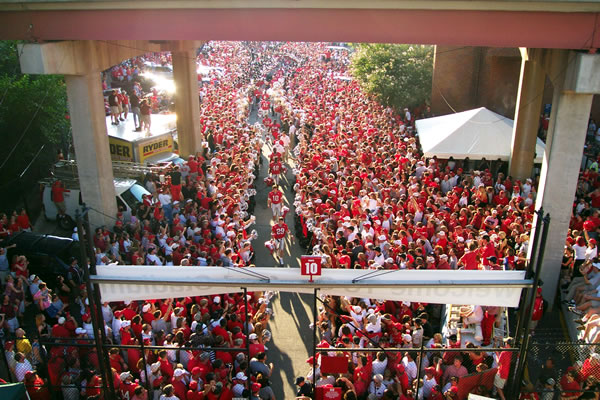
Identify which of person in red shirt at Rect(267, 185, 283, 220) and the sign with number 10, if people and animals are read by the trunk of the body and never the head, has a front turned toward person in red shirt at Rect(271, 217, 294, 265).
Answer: person in red shirt at Rect(267, 185, 283, 220)

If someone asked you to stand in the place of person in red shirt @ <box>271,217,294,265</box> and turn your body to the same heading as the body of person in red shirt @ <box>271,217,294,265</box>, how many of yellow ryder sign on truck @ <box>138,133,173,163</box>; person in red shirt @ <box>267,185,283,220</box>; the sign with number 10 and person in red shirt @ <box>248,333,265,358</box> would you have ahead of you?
2

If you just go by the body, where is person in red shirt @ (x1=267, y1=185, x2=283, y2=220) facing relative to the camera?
toward the camera

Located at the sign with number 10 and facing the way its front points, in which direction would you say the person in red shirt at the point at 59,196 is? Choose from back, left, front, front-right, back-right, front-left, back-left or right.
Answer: back-right

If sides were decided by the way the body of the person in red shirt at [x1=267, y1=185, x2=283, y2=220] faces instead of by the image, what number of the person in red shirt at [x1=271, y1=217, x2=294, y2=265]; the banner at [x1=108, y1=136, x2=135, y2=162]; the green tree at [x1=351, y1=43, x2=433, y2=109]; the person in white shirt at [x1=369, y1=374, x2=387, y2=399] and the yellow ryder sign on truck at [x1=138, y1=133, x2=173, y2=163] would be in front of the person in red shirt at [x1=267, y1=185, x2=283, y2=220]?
2

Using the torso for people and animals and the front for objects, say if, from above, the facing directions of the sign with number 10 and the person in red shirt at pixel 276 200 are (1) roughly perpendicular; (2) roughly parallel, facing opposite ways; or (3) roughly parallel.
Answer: roughly parallel

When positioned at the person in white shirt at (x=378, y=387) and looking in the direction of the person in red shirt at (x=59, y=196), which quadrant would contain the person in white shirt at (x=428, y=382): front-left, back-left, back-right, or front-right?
back-right

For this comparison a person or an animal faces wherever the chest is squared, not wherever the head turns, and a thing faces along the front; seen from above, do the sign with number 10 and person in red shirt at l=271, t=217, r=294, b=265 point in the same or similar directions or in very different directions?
same or similar directions

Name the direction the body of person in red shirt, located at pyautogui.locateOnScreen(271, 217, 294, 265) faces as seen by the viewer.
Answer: toward the camera

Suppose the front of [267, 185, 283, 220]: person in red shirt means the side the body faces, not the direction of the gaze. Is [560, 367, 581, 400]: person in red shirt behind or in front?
in front
